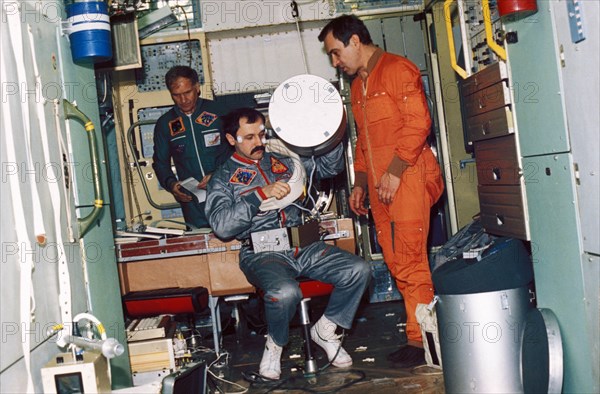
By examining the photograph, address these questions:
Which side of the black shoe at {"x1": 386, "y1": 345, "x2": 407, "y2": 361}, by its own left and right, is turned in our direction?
left

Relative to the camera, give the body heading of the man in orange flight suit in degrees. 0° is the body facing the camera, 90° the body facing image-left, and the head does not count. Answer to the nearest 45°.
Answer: approximately 45°

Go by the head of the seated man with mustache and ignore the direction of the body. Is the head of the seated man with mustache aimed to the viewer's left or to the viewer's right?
to the viewer's right

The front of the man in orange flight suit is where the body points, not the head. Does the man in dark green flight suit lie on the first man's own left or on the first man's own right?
on the first man's own right

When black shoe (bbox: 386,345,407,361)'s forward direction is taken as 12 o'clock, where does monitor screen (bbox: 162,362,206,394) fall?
The monitor screen is roughly at 10 o'clock from the black shoe.

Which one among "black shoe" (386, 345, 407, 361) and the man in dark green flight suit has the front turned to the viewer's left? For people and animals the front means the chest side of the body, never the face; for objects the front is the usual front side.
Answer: the black shoe

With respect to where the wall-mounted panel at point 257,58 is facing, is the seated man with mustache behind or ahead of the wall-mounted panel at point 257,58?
ahead

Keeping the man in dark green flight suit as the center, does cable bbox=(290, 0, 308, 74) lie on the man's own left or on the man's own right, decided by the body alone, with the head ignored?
on the man's own left
